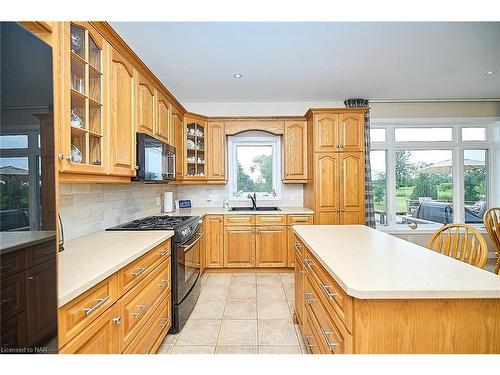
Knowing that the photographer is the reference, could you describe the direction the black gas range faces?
facing to the right of the viewer

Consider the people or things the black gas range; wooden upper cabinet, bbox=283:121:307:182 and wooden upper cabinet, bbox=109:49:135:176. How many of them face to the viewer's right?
2

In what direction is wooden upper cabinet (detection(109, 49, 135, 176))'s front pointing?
to the viewer's right

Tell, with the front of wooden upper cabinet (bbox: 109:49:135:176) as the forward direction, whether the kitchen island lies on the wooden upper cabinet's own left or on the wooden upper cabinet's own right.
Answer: on the wooden upper cabinet's own right

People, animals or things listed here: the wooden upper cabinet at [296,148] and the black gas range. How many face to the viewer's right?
1

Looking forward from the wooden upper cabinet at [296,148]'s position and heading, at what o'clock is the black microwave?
The black microwave is roughly at 1 o'clock from the wooden upper cabinet.

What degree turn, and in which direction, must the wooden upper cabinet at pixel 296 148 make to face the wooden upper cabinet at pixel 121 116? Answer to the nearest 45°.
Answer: approximately 45° to its right
